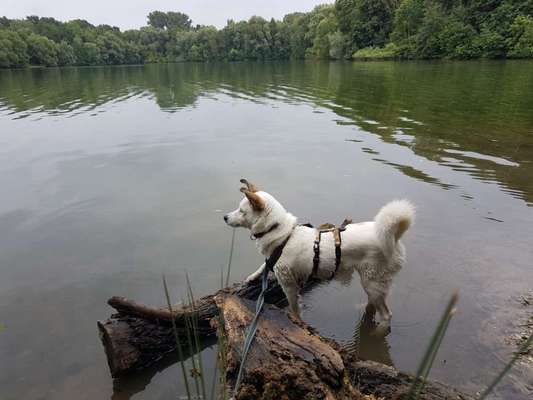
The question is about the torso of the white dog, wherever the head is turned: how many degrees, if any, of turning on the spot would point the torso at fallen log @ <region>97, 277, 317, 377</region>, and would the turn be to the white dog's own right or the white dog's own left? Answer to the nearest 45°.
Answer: approximately 45° to the white dog's own left

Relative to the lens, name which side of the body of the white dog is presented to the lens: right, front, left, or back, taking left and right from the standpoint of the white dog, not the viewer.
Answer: left
